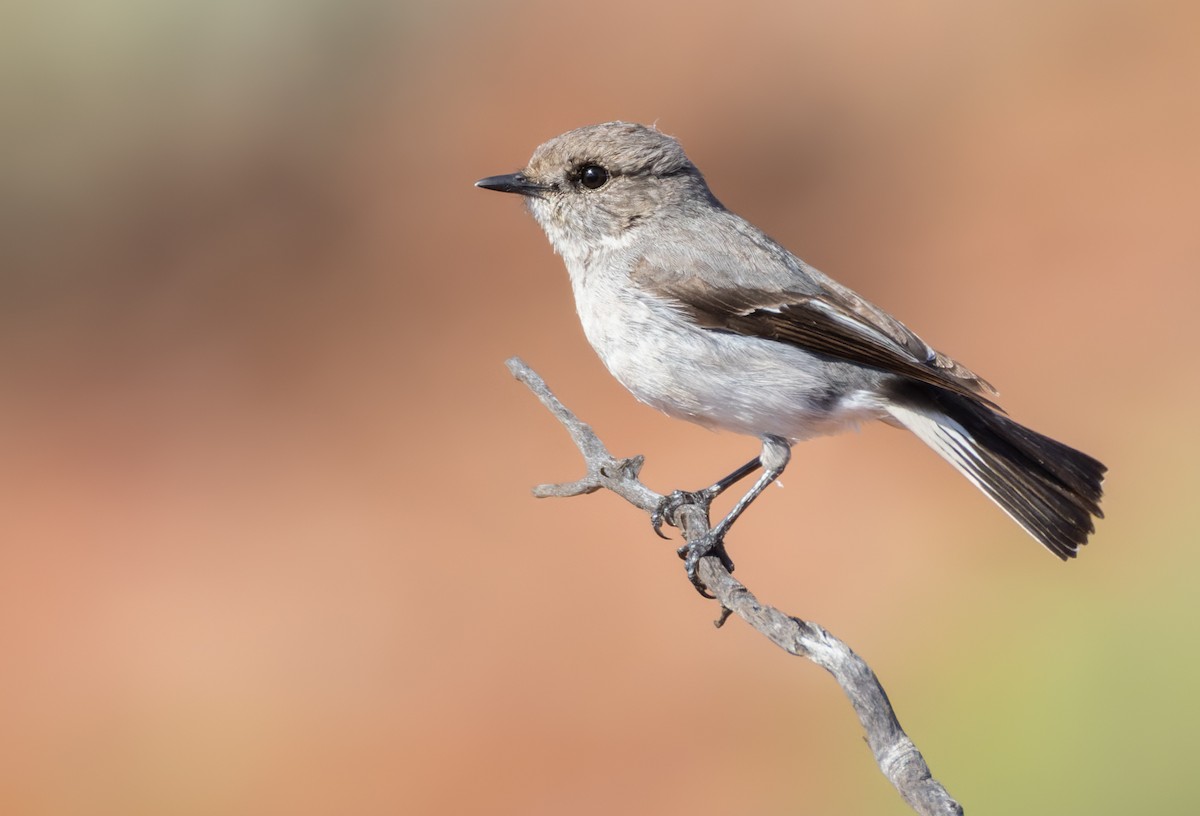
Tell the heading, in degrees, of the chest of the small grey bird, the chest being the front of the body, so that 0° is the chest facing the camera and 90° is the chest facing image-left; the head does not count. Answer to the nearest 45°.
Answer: approximately 90°
